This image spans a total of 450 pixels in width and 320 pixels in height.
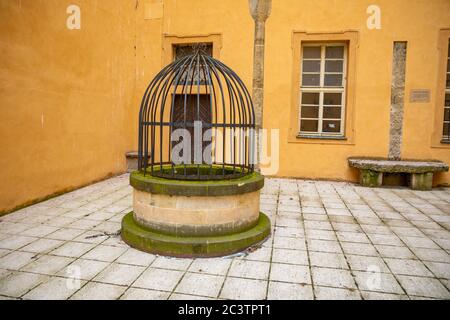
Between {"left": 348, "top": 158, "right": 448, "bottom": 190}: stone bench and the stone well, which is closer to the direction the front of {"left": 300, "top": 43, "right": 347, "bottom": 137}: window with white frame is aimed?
the stone well

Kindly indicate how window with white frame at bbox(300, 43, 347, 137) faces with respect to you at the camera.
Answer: facing the viewer

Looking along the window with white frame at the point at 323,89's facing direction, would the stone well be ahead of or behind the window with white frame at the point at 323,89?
ahead

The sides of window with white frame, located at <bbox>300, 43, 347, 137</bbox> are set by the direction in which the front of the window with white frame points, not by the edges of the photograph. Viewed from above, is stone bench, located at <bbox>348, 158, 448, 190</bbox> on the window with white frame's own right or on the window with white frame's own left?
on the window with white frame's own left
